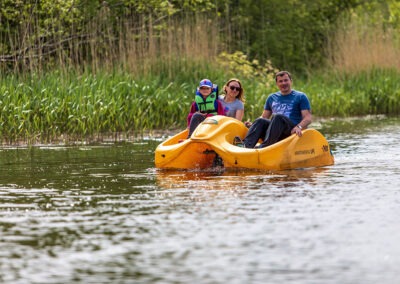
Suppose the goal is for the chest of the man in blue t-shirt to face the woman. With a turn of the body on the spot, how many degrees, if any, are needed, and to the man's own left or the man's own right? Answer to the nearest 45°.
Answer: approximately 90° to the man's own right

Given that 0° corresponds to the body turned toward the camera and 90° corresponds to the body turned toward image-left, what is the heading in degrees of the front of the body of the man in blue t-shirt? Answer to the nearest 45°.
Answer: approximately 45°
